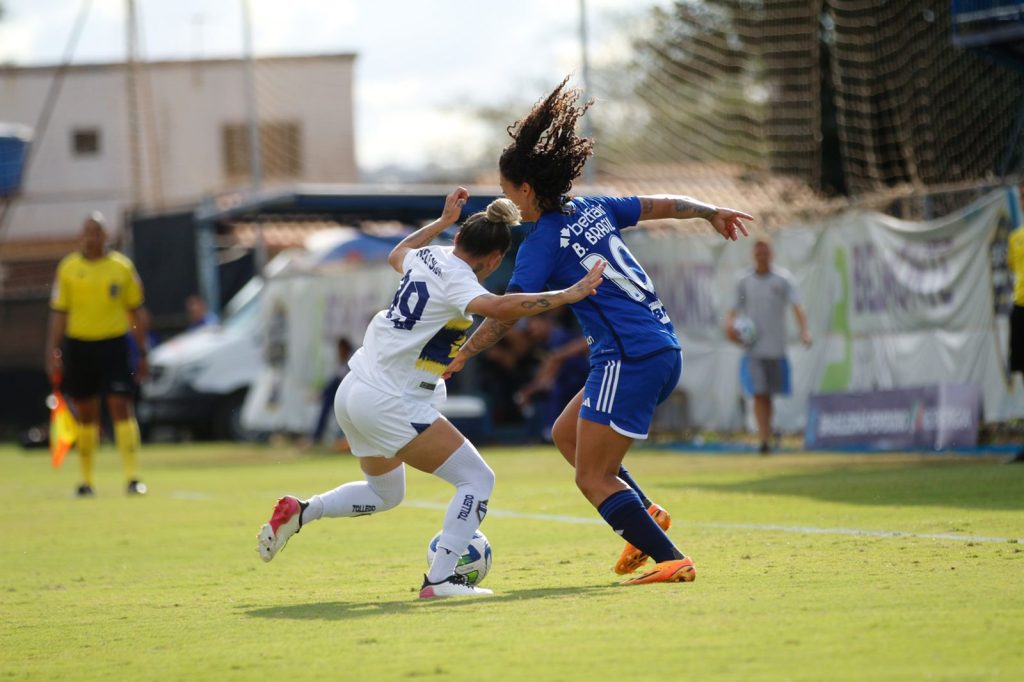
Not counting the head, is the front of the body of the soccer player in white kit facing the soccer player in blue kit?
no

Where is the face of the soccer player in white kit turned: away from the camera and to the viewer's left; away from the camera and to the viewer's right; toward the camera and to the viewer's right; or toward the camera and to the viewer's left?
away from the camera and to the viewer's right

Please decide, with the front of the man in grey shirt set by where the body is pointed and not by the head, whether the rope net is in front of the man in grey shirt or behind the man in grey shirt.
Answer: behind

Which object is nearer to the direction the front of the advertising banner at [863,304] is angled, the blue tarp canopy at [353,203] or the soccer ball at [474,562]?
the soccer ball

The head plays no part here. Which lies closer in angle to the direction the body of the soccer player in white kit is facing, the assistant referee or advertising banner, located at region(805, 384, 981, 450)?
the advertising banner

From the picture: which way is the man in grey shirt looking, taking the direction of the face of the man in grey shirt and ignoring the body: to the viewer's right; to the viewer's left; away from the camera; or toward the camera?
toward the camera

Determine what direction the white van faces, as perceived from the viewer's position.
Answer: facing the viewer and to the left of the viewer

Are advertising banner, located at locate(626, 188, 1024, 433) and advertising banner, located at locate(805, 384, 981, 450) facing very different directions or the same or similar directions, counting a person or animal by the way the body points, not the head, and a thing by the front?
same or similar directions

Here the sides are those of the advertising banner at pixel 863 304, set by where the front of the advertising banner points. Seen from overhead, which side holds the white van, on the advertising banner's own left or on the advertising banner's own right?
on the advertising banner's own right

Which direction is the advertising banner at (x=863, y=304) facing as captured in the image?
toward the camera

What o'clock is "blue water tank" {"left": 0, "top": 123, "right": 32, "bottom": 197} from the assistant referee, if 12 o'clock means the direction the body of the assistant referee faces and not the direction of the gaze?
The blue water tank is roughly at 6 o'clock from the assistant referee.

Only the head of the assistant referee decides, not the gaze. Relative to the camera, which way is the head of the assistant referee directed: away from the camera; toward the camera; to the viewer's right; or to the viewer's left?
toward the camera

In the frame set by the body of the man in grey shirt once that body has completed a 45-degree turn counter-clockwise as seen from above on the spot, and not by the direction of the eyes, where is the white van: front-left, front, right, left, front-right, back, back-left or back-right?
back

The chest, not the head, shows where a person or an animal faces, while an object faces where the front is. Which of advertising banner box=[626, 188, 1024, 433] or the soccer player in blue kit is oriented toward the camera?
the advertising banner

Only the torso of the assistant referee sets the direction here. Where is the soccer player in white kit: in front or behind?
in front

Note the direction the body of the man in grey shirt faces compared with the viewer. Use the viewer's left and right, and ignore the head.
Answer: facing the viewer

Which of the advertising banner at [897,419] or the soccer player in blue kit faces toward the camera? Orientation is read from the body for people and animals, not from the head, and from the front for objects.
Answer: the advertising banner

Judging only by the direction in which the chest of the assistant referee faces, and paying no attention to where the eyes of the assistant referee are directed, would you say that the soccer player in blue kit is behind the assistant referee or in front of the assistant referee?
in front
